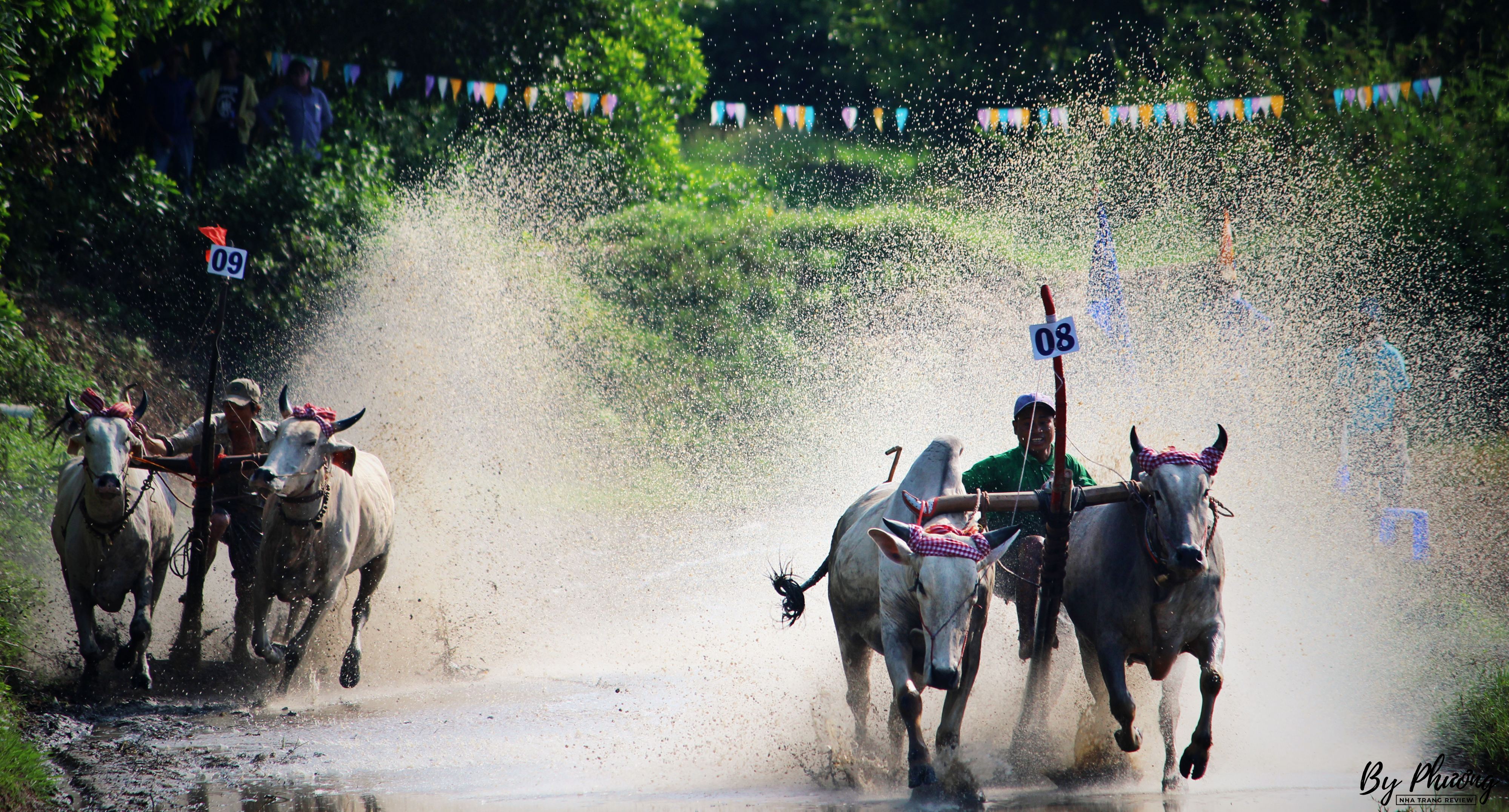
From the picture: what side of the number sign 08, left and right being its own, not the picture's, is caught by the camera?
front

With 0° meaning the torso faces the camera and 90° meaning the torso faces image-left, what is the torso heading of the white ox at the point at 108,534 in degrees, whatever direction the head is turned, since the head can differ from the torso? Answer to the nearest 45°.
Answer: approximately 0°

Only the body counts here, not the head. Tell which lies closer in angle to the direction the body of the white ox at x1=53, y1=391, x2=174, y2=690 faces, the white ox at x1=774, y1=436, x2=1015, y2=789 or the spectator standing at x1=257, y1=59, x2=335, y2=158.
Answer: the white ox

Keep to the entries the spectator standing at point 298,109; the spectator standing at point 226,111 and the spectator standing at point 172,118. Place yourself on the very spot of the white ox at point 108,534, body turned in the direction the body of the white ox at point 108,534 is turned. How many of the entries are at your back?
3

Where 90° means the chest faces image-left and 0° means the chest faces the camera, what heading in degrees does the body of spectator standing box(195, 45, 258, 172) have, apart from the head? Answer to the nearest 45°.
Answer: approximately 0°

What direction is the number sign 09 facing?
toward the camera

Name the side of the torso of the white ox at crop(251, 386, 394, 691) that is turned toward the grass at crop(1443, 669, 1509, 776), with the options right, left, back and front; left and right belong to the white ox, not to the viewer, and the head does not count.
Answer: left

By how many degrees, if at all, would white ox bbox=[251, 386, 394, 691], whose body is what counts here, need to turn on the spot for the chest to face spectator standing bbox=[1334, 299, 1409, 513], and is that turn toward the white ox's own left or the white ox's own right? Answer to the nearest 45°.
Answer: approximately 135° to the white ox's own left

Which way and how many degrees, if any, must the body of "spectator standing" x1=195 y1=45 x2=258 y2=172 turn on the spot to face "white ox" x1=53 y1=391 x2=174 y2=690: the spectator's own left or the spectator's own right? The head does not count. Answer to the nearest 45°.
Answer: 0° — they already face it

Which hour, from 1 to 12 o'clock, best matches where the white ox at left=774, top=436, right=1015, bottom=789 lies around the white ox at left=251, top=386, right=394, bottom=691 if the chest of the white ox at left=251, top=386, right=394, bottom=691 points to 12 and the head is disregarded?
the white ox at left=774, top=436, right=1015, bottom=789 is roughly at 9 o'clock from the white ox at left=251, top=386, right=394, bottom=691.

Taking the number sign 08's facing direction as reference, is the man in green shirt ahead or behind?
behind

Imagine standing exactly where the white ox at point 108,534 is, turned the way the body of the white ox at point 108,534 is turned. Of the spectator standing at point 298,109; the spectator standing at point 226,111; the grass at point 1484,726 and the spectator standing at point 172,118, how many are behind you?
3

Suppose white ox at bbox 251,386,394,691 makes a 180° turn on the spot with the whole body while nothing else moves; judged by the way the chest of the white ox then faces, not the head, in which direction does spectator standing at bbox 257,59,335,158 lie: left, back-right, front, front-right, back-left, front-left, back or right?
front-left

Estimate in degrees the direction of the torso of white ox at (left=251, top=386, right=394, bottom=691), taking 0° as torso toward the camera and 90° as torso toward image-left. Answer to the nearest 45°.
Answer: approximately 45°

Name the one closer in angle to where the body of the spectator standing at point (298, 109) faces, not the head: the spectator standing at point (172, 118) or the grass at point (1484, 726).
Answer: the grass
